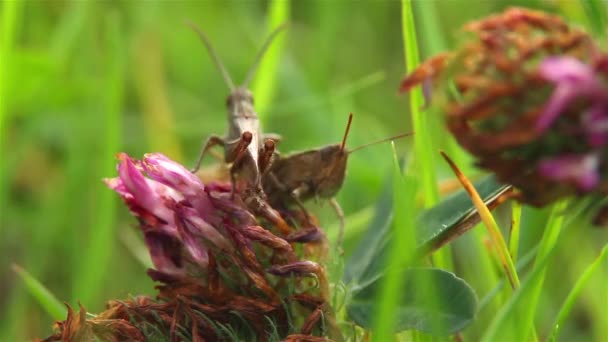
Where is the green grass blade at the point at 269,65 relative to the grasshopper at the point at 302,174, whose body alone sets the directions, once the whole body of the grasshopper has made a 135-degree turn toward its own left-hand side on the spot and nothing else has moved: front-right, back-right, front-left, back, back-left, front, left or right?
front-right

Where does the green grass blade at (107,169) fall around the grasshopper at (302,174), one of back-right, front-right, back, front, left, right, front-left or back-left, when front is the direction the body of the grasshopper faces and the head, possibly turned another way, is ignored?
back-left

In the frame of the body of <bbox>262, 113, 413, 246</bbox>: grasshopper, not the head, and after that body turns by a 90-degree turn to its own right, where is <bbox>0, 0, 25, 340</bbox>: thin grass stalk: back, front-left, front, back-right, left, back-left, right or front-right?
back-right

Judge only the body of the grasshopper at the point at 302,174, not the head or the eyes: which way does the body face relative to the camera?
to the viewer's right
